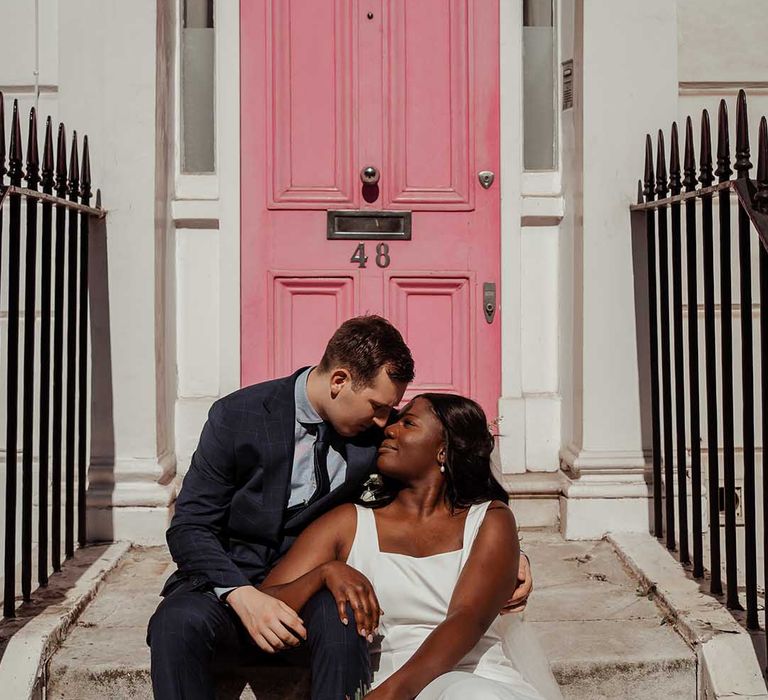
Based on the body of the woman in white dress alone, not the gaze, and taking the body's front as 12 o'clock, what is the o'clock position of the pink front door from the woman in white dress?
The pink front door is roughly at 6 o'clock from the woman in white dress.

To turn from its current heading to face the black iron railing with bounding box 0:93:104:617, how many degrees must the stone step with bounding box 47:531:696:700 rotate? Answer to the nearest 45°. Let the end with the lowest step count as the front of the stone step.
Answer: approximately 90° to its right

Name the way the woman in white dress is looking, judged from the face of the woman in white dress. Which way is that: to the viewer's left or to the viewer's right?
to the viewer's left

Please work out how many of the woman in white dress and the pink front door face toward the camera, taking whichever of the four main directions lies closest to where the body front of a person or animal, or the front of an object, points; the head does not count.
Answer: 2

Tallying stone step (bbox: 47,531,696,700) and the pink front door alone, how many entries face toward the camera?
2

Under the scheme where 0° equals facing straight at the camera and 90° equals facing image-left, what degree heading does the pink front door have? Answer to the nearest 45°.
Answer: approximately 0°

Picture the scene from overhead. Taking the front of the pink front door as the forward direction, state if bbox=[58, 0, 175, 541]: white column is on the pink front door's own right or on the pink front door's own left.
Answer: on the pink front door's own right
